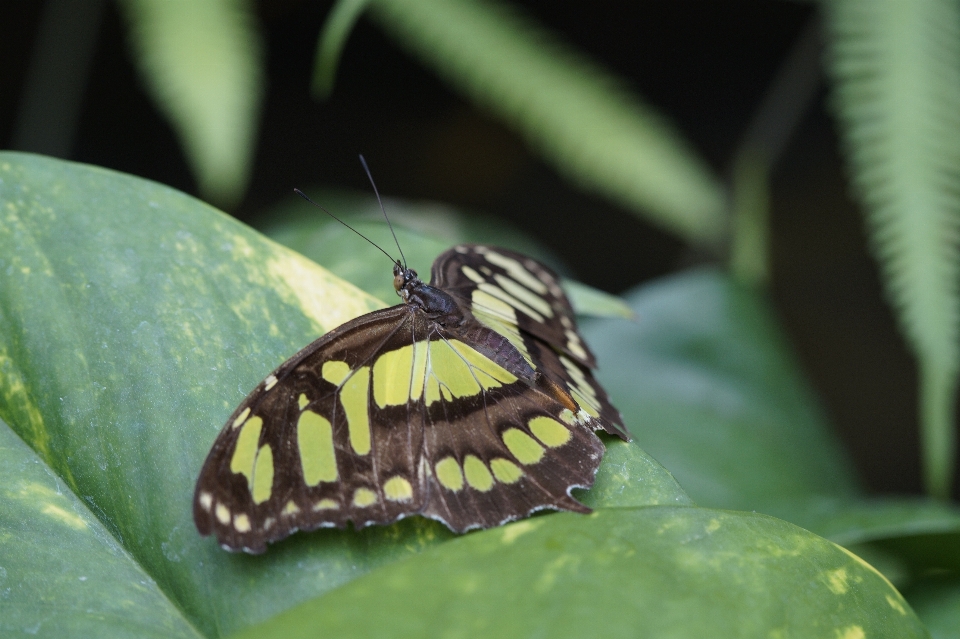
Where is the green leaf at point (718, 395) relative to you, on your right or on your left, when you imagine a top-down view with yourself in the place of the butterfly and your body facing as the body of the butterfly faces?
on your right

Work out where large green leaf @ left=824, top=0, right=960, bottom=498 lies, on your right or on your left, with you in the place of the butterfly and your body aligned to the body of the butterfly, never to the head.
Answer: on your right

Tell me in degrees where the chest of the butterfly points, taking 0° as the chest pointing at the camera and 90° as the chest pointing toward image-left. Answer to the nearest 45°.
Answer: approximately 135°

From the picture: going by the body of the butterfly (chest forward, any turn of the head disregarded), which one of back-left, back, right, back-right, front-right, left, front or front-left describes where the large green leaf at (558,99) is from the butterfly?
front-right

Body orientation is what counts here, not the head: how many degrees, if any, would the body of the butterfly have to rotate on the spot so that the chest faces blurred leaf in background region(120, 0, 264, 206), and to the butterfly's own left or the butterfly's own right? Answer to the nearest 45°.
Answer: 0° — it already faces it
